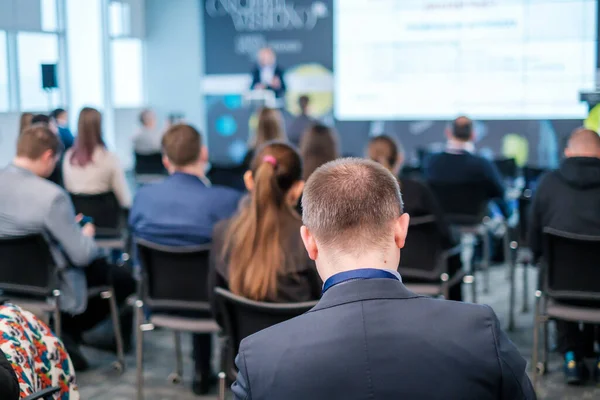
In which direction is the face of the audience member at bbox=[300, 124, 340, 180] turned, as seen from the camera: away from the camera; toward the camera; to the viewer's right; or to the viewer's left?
away from the camera

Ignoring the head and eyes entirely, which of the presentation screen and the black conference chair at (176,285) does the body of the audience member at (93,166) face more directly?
the presentation screen

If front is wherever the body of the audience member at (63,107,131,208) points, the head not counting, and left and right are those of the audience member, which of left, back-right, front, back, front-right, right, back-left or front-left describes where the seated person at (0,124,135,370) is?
back

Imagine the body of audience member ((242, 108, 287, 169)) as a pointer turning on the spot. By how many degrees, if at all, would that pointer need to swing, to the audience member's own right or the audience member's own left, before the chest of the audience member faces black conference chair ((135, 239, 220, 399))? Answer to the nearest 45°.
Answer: approximately 180°

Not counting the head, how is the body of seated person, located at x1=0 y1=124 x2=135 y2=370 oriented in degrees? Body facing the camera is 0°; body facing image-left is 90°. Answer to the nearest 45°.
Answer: approximately 225°

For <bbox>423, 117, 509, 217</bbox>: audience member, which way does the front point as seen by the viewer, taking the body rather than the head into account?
away from the camera

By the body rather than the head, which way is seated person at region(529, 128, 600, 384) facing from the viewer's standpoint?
away from the camera

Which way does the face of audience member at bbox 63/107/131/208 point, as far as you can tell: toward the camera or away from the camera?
away from the camera

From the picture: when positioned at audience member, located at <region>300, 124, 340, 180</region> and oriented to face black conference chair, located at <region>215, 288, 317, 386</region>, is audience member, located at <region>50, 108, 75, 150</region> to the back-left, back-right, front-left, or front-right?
back-right

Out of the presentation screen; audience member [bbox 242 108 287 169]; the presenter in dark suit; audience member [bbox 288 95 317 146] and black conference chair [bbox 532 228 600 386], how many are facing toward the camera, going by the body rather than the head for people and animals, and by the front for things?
2

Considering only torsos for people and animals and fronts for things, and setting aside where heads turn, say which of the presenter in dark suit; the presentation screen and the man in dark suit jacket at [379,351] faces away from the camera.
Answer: the man in dark suit jacket

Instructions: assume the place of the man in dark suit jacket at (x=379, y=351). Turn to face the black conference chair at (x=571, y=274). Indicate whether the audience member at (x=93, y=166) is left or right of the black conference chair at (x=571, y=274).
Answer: left

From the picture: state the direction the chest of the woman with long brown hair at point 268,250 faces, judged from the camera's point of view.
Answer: away from the camera

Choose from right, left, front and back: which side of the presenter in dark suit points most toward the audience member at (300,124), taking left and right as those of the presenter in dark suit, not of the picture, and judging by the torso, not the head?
front

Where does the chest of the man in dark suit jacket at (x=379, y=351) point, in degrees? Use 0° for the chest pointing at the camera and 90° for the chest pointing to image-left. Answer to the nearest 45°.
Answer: approximately 180°

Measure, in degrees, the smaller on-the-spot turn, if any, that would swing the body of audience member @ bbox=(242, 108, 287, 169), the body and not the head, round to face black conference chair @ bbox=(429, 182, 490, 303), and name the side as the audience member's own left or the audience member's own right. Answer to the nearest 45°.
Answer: approximately 90° to the audience member's own right
